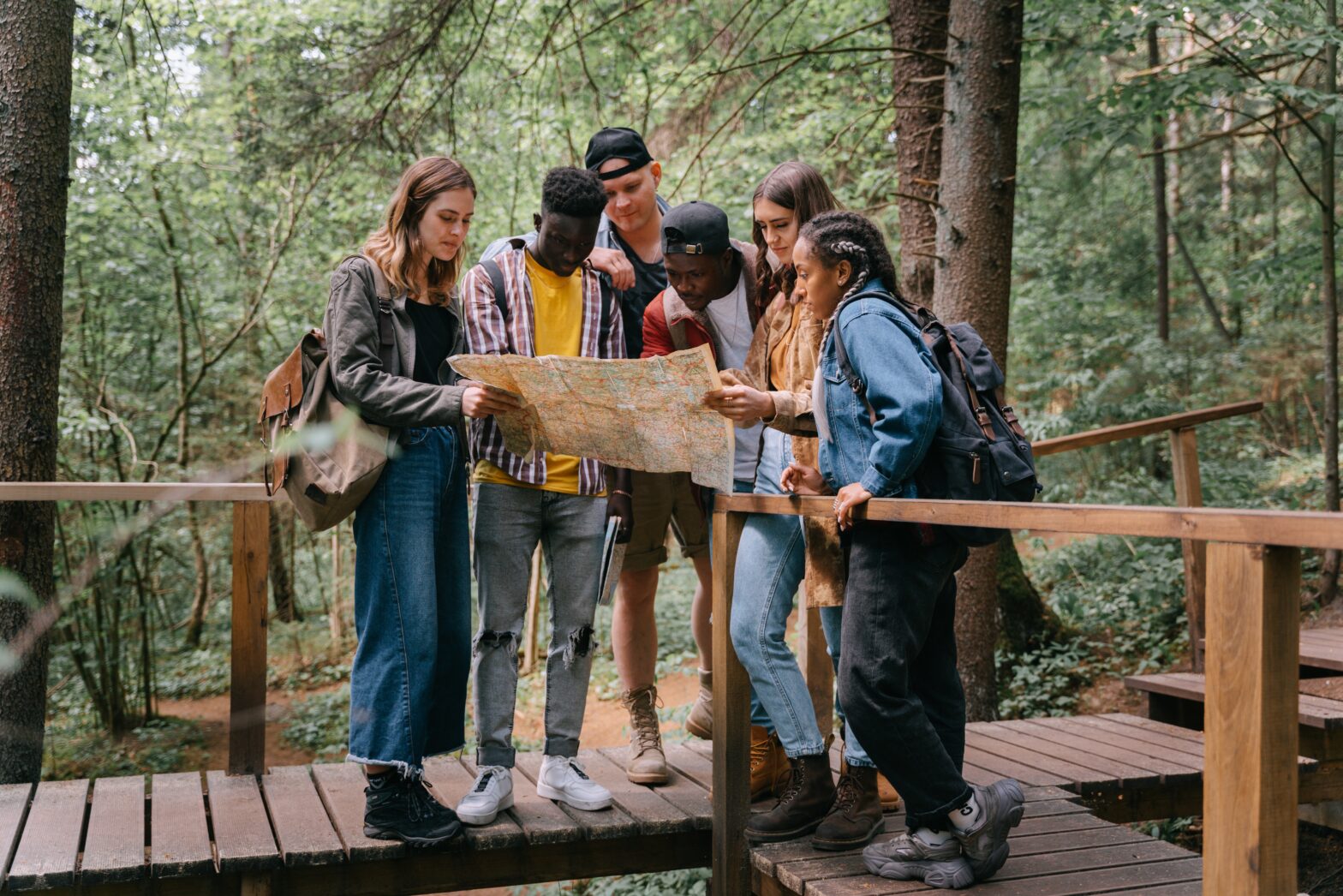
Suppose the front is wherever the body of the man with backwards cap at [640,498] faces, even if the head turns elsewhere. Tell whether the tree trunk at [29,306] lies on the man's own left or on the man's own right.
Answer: on the man's own right

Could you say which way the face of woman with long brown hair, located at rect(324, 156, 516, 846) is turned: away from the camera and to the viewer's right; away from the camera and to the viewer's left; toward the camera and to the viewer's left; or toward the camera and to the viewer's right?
toward the camera and to the viewer's right

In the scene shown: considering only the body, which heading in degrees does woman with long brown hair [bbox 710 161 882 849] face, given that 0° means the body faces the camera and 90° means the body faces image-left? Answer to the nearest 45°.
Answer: approximately 45°

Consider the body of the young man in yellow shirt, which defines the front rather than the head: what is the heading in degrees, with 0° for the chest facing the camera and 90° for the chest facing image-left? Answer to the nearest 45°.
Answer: approximately 0°

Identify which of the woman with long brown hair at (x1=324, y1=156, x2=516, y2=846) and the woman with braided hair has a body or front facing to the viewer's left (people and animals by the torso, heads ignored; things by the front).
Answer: the woman with braided hair

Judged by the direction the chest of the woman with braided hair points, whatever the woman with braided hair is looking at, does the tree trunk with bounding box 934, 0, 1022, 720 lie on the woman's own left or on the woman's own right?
on the woman's own right

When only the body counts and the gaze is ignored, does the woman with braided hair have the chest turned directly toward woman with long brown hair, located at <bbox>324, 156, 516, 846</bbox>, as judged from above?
yes

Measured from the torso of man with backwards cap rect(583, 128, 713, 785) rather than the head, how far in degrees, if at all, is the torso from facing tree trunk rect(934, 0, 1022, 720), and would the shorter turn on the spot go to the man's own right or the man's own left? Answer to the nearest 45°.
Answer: approximately 135° to the man's own left

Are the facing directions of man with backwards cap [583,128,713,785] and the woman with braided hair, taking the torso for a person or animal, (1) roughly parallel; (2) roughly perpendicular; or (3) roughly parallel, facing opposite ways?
roughly perpendicular

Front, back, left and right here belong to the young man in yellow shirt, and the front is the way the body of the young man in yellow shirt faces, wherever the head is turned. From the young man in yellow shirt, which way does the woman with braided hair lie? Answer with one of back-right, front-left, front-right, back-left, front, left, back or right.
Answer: front-left

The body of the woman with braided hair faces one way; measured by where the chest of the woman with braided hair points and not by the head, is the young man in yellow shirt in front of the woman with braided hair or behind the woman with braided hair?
in front

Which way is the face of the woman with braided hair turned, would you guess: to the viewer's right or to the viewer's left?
to the viewer's left

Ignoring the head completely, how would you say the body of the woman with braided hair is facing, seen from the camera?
to the viewer's left
